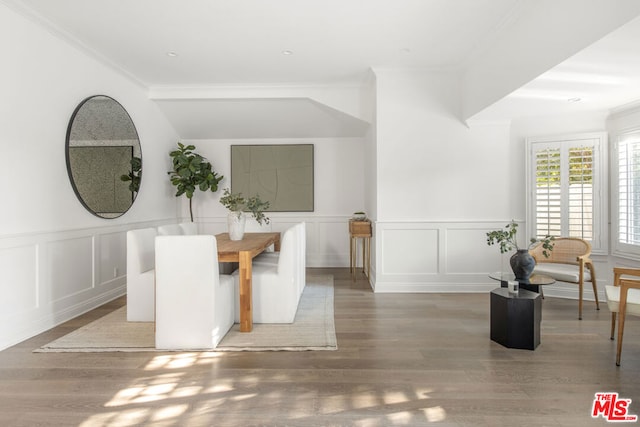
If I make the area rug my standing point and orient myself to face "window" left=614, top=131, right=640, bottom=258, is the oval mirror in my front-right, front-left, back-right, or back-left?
back-left

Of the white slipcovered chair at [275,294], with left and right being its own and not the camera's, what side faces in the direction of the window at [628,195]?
back

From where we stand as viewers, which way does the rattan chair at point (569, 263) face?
facing the viewer and to the left of the viewer

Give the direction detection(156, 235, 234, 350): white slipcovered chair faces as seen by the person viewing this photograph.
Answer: facing away from the viewer

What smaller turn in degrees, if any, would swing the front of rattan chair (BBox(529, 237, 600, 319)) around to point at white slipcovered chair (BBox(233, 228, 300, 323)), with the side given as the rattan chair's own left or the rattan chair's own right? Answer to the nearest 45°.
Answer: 0° — it already faces it

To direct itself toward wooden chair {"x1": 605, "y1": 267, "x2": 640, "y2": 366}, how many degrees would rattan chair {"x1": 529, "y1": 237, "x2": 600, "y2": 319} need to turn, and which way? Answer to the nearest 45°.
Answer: approximately 45° to its left

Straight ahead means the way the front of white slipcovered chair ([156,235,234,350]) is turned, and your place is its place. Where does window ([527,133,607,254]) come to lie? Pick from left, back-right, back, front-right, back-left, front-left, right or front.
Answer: right

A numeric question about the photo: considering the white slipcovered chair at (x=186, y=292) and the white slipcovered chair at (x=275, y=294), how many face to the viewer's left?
1

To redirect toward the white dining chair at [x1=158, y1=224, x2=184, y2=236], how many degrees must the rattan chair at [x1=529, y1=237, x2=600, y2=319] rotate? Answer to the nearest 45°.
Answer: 0° — it already faces it

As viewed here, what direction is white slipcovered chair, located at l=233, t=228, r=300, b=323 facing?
to the viewer's left

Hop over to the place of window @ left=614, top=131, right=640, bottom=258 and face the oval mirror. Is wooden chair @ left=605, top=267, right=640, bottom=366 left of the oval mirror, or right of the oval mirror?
left
